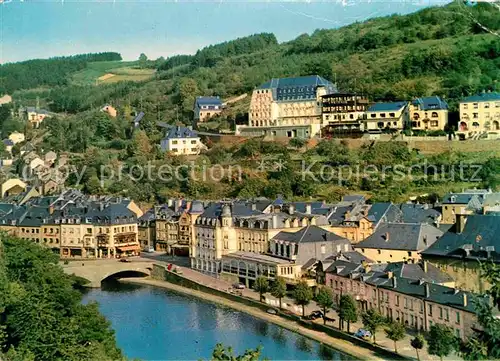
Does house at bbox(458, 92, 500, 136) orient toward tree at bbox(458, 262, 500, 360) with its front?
yes

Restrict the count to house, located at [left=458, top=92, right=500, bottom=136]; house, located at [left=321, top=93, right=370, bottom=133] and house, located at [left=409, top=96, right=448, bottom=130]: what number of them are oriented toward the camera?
3

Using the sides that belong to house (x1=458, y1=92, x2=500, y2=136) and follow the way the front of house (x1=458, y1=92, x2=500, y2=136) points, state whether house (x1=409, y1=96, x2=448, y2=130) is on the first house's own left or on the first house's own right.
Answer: on the first house's own right

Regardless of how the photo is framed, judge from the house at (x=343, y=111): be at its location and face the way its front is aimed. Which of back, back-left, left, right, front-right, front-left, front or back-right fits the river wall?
front

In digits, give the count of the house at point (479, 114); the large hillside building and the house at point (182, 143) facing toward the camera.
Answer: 3

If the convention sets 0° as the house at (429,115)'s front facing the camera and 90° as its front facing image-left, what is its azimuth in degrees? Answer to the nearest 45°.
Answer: approximately 0°

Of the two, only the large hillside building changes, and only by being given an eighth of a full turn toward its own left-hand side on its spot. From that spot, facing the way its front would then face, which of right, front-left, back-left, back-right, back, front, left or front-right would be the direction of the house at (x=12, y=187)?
back-right

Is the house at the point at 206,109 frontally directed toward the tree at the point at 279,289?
yes

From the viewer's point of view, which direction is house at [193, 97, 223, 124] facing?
toward the camera

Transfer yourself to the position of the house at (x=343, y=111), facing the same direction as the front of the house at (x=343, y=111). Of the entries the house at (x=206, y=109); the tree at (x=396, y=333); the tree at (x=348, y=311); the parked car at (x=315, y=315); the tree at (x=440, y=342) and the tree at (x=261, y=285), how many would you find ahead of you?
5

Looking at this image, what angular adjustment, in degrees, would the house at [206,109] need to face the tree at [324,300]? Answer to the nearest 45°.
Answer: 0° — it already faces it

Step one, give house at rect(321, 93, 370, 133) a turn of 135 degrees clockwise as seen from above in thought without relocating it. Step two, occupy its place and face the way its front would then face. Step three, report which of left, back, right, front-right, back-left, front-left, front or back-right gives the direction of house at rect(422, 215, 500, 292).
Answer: back-left

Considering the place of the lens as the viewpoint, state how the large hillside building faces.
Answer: facing the viewer

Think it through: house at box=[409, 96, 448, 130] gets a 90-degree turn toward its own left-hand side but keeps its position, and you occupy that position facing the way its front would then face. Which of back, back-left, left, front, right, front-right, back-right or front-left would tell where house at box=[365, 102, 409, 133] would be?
back

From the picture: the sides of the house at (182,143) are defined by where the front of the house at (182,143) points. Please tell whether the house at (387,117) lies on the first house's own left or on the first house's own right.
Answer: on the first house's own left

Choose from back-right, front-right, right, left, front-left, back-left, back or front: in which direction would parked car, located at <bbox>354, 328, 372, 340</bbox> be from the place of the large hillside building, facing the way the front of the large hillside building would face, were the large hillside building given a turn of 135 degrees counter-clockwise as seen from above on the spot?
back-right
